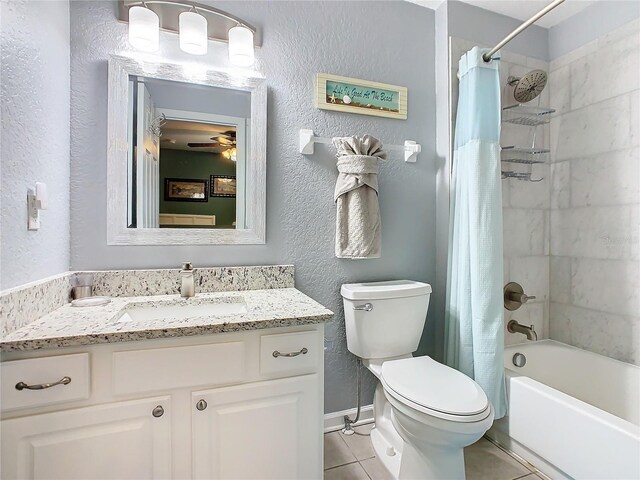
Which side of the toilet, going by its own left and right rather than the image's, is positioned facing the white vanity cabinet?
right

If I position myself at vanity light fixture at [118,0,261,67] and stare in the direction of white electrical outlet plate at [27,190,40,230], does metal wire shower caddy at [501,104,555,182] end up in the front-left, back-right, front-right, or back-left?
back-left

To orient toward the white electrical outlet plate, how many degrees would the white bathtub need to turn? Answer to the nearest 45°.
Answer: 0° — it already faces it

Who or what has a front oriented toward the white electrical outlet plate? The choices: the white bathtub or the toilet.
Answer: the white bathtub

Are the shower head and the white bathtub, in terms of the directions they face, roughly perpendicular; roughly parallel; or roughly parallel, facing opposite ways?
roughly perpendicular

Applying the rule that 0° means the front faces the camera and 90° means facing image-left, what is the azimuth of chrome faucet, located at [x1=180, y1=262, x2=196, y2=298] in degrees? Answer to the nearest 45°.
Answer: approximately 0°

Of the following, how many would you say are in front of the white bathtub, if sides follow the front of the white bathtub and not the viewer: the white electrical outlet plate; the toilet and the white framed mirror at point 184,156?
3

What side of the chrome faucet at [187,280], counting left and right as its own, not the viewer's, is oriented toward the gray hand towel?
left

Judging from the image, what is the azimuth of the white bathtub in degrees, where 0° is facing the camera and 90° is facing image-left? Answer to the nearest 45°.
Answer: approximately 45°

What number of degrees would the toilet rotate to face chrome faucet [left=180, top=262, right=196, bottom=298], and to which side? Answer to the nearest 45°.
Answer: approximately 135° to its right

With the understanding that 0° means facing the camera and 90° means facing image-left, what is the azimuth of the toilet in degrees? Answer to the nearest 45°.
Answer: approximately 315°
